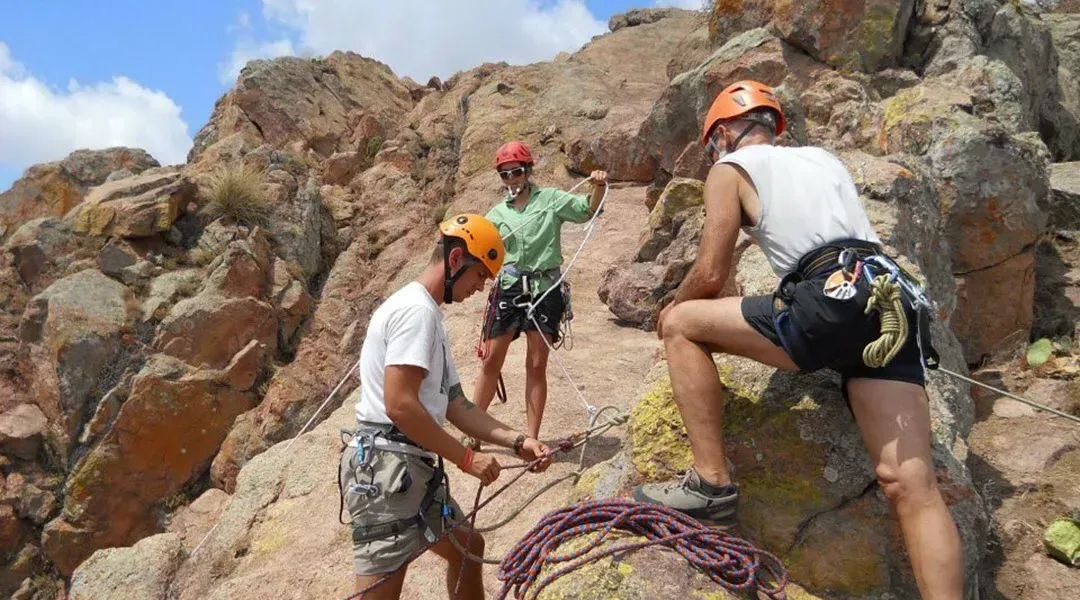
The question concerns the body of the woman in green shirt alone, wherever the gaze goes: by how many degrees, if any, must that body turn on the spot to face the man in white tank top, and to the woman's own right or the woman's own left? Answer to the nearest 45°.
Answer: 0° — they already face them

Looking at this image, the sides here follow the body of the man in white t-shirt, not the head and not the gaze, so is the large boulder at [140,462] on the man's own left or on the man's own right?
on the man's own left

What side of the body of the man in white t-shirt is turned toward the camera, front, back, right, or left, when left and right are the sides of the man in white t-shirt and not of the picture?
right

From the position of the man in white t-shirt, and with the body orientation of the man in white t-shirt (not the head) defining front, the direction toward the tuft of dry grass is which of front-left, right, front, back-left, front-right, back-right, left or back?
left

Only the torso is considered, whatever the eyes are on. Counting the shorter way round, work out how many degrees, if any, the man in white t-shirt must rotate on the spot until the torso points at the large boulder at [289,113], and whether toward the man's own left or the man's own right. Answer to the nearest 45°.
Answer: approximately 90° to the man's own left

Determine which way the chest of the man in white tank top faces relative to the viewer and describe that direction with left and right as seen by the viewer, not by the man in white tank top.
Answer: facing away from the viewer and to the left of the viewer

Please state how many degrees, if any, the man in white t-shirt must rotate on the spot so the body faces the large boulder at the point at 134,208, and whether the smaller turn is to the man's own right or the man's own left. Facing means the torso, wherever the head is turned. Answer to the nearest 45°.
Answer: approximately 90° to the man's own left

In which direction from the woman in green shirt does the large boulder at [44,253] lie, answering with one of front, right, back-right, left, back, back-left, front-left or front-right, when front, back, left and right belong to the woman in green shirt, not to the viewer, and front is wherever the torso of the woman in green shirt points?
back-right

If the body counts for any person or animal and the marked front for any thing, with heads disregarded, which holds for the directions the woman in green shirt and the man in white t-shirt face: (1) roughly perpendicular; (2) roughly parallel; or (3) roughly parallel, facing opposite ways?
roughly perpendicular

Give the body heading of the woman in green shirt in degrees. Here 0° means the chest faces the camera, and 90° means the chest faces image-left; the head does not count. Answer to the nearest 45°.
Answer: approximately 0°

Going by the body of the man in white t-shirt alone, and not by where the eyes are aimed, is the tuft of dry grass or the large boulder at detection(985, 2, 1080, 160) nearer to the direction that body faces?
the large boulder
